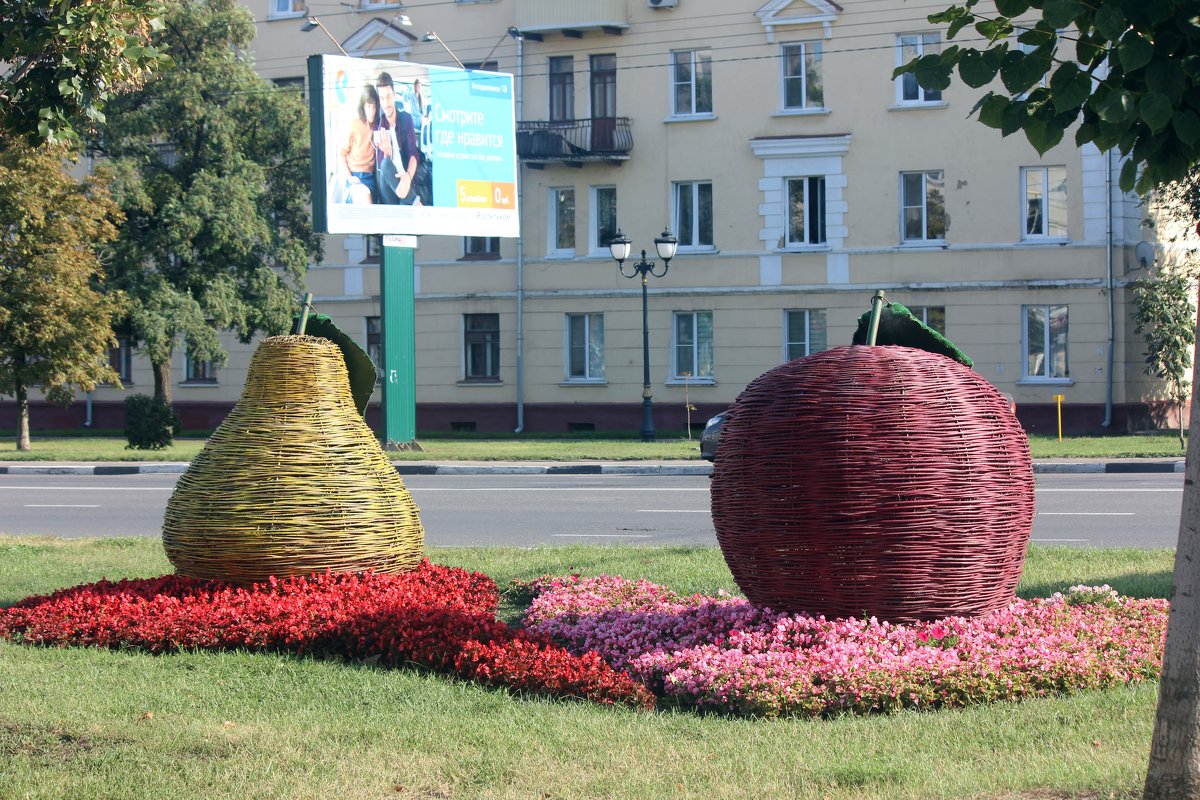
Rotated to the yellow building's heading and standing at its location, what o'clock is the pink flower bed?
The pink flower bed is roughly at 12 o'clock from the yellow building.

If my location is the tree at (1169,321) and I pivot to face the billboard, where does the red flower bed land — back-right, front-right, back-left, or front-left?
front-left

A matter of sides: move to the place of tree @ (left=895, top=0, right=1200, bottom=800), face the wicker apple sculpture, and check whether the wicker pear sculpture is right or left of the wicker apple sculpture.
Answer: left

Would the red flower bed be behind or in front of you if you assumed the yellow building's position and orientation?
in front

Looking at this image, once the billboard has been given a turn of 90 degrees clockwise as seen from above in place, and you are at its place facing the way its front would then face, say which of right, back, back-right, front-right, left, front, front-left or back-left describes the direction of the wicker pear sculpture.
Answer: front-left

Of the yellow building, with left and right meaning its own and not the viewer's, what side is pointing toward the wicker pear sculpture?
front

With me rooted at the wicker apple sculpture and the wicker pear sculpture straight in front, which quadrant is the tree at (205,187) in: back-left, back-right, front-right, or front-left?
front-right

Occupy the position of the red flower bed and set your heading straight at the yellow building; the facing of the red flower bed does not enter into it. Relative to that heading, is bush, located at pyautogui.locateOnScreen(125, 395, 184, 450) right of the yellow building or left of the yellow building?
left

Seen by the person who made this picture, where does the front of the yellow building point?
facing the viewer

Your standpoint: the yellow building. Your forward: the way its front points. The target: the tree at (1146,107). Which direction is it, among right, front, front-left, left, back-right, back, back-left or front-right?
front

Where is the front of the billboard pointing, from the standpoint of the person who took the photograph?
facing the viewer and to the right of the viewer

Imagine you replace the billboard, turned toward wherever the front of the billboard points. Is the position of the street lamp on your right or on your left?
on your left

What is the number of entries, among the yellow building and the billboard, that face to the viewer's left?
0

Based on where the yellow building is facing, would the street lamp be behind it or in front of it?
in front

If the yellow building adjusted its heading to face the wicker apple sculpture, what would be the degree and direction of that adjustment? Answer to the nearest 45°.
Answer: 0° — it already faces it

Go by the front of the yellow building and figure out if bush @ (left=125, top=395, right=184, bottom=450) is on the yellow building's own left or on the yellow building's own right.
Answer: on the yellow building's own right
